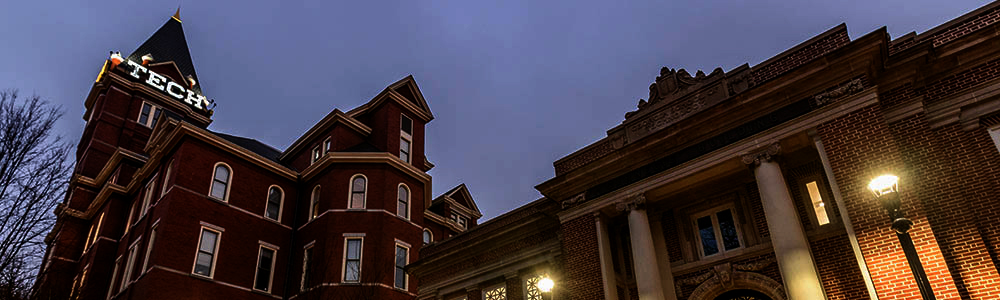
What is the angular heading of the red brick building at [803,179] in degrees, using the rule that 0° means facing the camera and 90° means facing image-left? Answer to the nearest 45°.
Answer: approximately 45°

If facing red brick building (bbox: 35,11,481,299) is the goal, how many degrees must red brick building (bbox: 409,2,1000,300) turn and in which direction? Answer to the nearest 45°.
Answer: approximately 45° to its right

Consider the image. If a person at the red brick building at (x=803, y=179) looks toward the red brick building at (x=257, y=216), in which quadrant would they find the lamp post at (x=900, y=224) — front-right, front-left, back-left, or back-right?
back-left

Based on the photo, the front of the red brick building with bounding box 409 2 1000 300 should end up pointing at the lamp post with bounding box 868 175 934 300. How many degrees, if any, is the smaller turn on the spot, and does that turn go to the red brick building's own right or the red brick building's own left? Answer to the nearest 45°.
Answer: approximately 45° to the red brick building's own left
